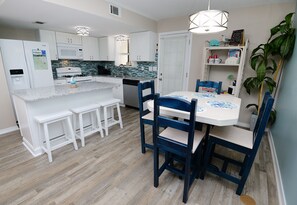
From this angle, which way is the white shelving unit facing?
toward the camera

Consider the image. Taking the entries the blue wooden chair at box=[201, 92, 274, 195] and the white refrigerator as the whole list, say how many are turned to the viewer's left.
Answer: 1

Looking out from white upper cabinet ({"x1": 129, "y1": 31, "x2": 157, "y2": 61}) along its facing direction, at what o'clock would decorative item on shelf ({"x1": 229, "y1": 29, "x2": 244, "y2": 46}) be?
The decorative item on shelf is roughly at 9 o'clock from the white upper cabinet.

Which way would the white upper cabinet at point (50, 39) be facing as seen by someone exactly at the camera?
facing the viewer

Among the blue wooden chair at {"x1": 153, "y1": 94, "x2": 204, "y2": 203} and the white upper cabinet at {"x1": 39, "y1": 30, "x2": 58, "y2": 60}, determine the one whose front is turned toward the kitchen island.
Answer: the white upper cabinet

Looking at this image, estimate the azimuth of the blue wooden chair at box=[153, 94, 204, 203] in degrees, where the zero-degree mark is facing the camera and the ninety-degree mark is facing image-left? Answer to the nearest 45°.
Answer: approximately 225°

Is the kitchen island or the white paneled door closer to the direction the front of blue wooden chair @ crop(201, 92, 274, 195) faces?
the kitchen island

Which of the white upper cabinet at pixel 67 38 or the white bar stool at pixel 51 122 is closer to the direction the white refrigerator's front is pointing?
the white bar stool

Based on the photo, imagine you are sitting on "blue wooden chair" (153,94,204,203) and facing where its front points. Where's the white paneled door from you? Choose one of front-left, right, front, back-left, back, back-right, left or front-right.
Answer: front-left

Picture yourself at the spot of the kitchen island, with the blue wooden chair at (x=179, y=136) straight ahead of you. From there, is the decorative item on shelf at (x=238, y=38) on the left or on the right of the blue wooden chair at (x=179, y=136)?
left

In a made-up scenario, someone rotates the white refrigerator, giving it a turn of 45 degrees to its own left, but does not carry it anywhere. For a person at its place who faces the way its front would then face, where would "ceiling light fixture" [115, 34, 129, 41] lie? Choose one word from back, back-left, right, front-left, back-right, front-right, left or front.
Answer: front-left

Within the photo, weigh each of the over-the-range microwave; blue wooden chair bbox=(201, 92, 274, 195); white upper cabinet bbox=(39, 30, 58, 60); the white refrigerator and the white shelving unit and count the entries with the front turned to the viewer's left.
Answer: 1

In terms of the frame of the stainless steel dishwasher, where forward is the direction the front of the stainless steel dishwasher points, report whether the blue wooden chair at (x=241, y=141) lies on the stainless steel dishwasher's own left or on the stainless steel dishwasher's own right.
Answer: on the stainless steel dishwasher's own left

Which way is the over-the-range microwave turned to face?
toward the camera

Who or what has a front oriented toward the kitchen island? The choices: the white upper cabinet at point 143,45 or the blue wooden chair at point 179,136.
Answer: the white upper cabinet

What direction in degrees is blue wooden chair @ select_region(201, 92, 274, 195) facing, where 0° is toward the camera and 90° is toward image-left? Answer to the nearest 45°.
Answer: approximately 90°

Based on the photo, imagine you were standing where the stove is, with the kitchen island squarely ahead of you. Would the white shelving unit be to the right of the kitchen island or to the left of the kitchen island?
left

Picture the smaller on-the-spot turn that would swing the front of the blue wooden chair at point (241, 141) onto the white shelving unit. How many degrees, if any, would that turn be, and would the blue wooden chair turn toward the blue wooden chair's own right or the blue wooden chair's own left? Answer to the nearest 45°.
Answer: approximately 90° to the blue wooden chair's own right
